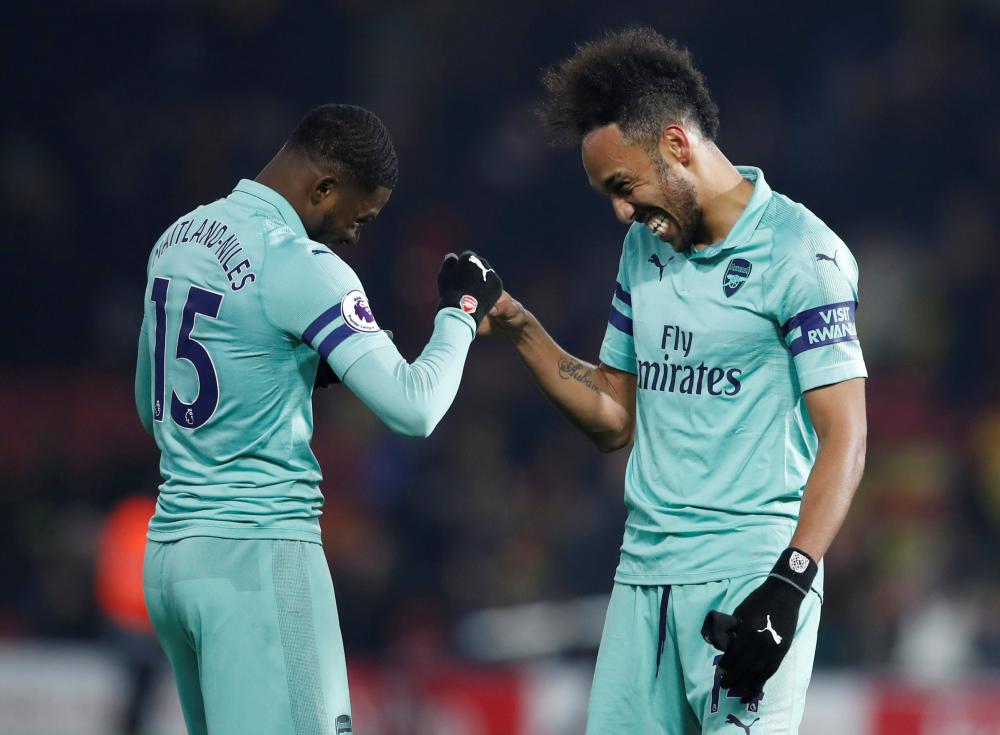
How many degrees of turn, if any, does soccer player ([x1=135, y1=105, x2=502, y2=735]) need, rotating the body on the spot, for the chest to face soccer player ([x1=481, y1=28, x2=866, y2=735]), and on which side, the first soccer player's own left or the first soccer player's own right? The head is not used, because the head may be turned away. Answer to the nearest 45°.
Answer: approximately 45° to the first soccer player's own right

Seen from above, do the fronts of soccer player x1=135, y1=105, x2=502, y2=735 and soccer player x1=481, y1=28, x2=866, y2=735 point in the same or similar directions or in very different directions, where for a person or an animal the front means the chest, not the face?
very different directions

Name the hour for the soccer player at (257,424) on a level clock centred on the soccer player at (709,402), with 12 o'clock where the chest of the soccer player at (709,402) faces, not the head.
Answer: the soccer player at (257,424) is roughly at 1 o'clock from the soccer player at (709,402).

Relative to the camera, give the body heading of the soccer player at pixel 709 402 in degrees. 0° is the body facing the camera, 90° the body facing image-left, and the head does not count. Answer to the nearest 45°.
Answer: approximately 45°

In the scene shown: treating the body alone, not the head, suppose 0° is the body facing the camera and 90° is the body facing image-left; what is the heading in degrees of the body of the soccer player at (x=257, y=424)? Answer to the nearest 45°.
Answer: approximately 225°

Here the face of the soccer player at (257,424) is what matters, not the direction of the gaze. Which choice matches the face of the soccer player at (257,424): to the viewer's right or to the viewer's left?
to the viewer's right

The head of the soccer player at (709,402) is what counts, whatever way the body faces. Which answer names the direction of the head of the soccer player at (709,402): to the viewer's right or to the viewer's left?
to the viewer's left
